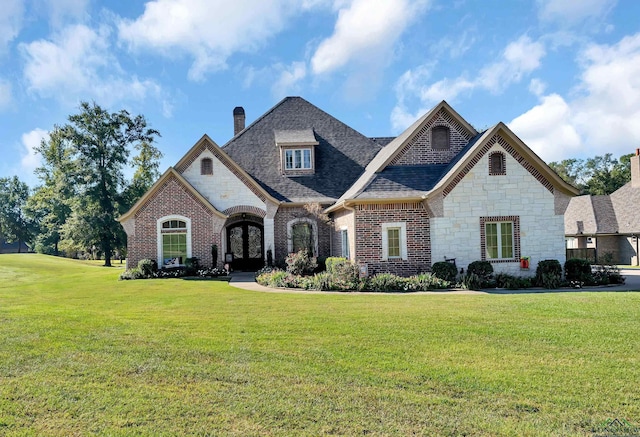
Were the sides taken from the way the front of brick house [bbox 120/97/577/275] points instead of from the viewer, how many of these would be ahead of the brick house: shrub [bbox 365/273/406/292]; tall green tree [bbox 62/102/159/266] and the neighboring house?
1

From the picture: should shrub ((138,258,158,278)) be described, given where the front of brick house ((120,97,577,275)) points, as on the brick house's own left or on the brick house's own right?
on the brick house's own right

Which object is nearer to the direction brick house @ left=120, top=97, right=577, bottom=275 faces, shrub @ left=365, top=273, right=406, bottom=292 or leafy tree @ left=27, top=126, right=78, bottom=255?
the shrub

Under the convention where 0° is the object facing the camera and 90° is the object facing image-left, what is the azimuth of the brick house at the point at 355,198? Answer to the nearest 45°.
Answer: approximately 0°

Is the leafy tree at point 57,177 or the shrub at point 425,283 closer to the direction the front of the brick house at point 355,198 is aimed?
the shrub

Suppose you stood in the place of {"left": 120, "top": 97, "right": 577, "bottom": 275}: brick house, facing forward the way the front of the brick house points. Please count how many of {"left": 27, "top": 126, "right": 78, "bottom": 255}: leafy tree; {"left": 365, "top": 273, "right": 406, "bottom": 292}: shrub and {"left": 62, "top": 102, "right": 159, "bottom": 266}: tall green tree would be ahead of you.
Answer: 1

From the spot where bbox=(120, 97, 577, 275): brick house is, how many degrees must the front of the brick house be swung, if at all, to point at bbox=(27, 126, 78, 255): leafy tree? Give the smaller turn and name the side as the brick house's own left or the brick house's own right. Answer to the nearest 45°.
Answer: approximately 135° to the brick house's own right

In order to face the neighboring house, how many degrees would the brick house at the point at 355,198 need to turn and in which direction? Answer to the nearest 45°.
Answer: approximately 135° to its left

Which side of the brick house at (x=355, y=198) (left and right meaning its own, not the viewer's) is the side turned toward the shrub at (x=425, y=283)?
front

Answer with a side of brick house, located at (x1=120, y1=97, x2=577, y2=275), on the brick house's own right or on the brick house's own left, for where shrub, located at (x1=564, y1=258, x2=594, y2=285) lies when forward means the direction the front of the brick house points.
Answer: on the brick house's own left

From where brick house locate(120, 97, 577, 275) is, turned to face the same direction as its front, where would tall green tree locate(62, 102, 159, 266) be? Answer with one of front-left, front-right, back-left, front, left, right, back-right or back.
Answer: back-right

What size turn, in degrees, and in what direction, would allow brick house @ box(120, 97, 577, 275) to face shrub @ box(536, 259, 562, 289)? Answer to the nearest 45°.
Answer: approximately 45° to its left

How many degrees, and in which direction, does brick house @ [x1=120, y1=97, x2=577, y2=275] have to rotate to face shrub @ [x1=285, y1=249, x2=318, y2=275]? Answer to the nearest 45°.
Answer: approximately 45° to its right

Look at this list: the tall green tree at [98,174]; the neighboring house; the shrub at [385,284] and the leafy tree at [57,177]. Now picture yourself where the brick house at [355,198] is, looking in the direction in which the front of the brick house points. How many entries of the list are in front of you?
1
